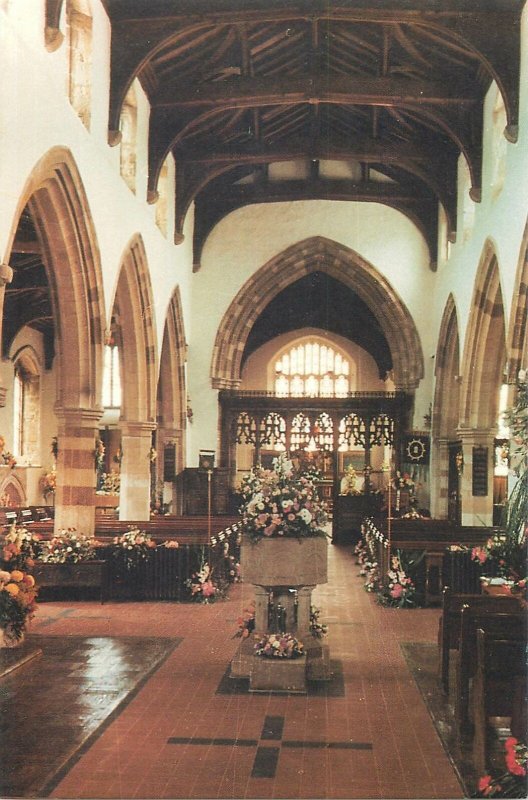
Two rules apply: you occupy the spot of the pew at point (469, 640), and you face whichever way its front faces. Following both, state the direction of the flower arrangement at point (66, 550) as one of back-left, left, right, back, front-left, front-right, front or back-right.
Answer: front-left

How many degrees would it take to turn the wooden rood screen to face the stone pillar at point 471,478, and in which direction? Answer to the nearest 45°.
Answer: approximately 45° to its left

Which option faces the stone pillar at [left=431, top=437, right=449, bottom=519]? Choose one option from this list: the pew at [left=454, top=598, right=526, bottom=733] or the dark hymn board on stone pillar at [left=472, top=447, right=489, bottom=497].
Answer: the pew

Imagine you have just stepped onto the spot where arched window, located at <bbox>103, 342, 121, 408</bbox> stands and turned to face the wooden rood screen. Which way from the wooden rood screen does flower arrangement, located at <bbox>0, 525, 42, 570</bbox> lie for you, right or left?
right

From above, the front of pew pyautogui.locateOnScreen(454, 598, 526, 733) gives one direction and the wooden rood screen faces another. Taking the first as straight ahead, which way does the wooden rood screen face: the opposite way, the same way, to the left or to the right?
the opposite way

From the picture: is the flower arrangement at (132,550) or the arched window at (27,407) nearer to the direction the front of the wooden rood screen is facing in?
the flower arrangement

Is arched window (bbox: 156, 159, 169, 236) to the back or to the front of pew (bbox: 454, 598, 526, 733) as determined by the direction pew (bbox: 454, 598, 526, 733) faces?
to the front

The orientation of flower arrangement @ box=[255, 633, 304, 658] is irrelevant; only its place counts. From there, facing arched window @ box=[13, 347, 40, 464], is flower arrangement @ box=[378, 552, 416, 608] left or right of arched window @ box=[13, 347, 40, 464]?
right

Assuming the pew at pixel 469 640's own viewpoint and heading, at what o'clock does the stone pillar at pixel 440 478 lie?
The stone pillar is roughly at 12 o'clock from the pew.

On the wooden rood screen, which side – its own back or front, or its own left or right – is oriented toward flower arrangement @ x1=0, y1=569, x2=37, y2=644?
front

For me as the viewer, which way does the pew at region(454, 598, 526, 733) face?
facing away from the viewer

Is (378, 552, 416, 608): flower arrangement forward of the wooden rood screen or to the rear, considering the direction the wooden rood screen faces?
forward
